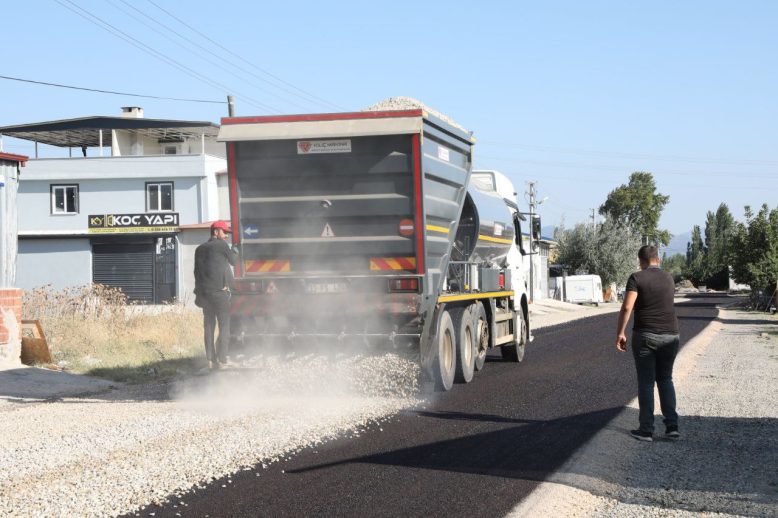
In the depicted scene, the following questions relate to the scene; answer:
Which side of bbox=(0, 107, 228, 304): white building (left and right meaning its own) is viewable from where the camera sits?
front

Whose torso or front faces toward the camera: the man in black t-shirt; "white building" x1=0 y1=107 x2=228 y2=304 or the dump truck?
the white building

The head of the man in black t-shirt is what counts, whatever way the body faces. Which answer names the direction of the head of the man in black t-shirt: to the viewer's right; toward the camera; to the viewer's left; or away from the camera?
away from the camera

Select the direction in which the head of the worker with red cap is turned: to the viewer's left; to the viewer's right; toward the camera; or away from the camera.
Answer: to the viewer's right

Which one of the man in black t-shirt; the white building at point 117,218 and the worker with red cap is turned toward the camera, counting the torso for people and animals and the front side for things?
the white building

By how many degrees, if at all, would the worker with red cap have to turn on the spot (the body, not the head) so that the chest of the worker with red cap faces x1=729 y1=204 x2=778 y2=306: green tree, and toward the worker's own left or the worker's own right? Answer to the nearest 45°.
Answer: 0° — they already face it

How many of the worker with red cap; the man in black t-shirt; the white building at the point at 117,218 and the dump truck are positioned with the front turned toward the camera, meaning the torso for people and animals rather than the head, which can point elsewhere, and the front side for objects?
1

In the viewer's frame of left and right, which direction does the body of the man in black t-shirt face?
facing away from the viewer and to the left of the viewer

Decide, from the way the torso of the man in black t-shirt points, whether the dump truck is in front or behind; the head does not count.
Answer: in front

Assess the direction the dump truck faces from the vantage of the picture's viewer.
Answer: facing away from the viewer and to the right of the viewer

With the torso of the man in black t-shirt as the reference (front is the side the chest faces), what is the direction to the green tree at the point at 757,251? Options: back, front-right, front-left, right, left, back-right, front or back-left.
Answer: front-right
